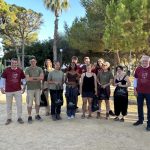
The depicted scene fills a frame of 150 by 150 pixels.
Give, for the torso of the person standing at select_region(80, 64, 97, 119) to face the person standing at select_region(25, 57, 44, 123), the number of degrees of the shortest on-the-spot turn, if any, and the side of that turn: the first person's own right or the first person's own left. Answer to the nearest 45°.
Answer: approximately 90° to the first person's own right

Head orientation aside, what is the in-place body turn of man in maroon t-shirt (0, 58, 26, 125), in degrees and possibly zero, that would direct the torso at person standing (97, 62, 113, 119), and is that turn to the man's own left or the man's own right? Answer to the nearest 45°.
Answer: approximately 90° to the man's own left

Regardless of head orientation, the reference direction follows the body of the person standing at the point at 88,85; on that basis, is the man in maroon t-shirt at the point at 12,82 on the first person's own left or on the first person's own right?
on the first person's own right

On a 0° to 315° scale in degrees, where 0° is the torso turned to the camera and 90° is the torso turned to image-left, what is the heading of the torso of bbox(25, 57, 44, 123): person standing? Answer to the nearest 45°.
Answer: approximately 0°

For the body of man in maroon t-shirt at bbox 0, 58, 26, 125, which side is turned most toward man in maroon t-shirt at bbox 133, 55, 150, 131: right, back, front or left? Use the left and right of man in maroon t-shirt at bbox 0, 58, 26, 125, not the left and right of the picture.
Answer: left

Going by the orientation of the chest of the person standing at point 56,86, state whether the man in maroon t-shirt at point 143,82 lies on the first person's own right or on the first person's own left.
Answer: on the first person's own left
